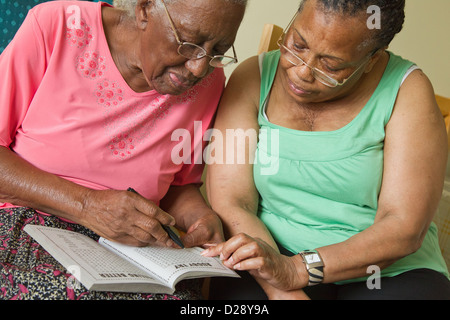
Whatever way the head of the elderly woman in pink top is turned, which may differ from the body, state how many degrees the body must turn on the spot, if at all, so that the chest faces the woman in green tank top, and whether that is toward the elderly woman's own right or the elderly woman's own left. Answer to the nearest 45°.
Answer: approximately 45° to the elderly woman's own left

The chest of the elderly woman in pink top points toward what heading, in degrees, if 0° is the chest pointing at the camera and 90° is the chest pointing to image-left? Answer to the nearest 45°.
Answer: approximately 315°

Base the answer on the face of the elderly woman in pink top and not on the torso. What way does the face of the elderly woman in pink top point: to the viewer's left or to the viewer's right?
to the viewer's right
